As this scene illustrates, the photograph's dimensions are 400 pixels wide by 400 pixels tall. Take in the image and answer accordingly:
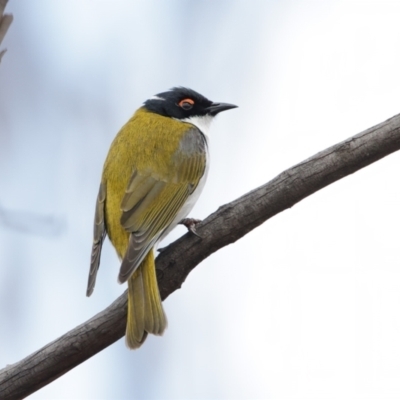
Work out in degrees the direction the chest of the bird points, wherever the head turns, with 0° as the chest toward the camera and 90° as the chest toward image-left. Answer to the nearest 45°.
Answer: approximately 225°

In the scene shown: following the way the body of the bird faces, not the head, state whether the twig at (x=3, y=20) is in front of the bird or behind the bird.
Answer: behind
